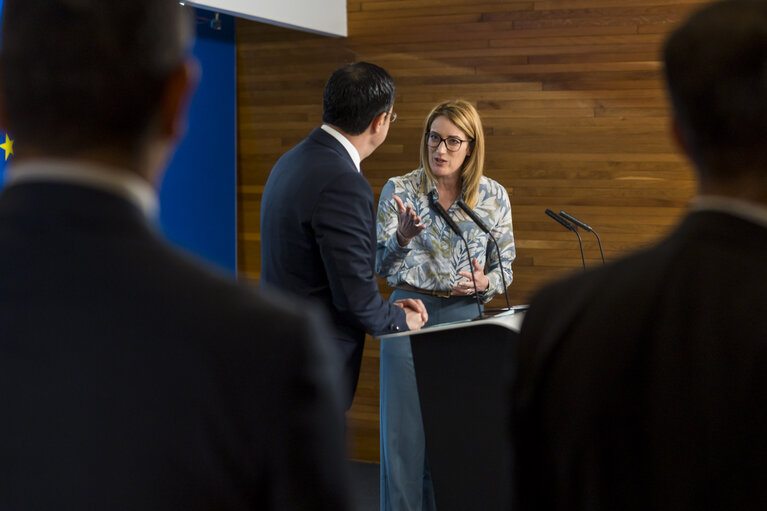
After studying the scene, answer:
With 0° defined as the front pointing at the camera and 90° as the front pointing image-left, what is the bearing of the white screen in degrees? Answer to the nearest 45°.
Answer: approximately 315°

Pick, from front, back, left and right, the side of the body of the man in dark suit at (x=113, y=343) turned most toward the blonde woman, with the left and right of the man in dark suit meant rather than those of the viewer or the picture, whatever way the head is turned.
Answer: front

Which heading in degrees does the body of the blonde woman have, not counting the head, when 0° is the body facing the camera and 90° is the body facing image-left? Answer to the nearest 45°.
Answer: approximately 0°

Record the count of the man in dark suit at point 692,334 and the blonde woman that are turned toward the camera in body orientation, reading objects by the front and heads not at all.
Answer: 1

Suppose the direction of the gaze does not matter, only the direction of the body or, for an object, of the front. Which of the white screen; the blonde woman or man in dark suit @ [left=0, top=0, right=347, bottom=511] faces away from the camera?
the man in dark suit

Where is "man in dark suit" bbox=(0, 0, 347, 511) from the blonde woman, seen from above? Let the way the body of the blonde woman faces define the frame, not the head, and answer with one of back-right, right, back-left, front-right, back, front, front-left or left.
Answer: front

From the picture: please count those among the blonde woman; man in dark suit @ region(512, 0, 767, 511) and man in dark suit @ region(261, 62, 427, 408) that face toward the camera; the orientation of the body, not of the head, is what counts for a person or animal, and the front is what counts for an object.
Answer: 1

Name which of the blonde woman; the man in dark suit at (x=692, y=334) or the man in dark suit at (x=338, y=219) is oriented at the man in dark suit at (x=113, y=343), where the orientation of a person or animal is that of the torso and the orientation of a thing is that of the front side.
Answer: the blonde woman

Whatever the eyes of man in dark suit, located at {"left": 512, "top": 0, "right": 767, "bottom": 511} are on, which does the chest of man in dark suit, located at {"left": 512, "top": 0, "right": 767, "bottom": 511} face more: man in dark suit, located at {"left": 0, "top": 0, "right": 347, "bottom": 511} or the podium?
the podium

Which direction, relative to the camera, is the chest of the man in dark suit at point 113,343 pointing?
away from the camera

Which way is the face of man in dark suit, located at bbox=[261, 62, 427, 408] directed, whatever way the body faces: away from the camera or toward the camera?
away from the camera

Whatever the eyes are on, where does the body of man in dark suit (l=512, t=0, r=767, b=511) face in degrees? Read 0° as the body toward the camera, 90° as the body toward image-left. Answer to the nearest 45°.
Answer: approximately 180°

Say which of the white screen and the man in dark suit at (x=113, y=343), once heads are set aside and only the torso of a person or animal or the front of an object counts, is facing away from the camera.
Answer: the man in dark suit

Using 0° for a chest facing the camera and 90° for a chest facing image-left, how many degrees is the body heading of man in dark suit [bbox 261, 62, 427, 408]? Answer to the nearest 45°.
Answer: approximately 225°

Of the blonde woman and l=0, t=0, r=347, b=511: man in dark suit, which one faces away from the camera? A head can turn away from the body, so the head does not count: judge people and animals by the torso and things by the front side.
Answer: the man in dark suit

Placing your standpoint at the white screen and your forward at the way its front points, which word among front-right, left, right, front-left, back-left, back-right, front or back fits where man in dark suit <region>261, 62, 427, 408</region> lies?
front-right

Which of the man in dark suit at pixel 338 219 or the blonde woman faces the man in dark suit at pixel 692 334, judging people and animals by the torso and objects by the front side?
the blonde woman
